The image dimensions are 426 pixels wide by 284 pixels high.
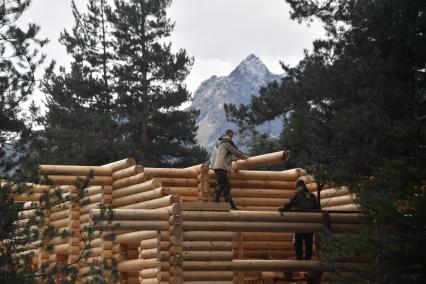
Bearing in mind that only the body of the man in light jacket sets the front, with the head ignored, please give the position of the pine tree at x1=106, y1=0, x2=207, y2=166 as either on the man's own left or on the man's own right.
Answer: on the man's own left

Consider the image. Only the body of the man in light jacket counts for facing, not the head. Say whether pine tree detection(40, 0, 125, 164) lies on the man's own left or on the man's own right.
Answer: on the man's own left

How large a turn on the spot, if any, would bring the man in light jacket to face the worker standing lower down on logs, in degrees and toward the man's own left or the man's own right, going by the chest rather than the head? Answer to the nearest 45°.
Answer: approximately 45° to the man's own right
